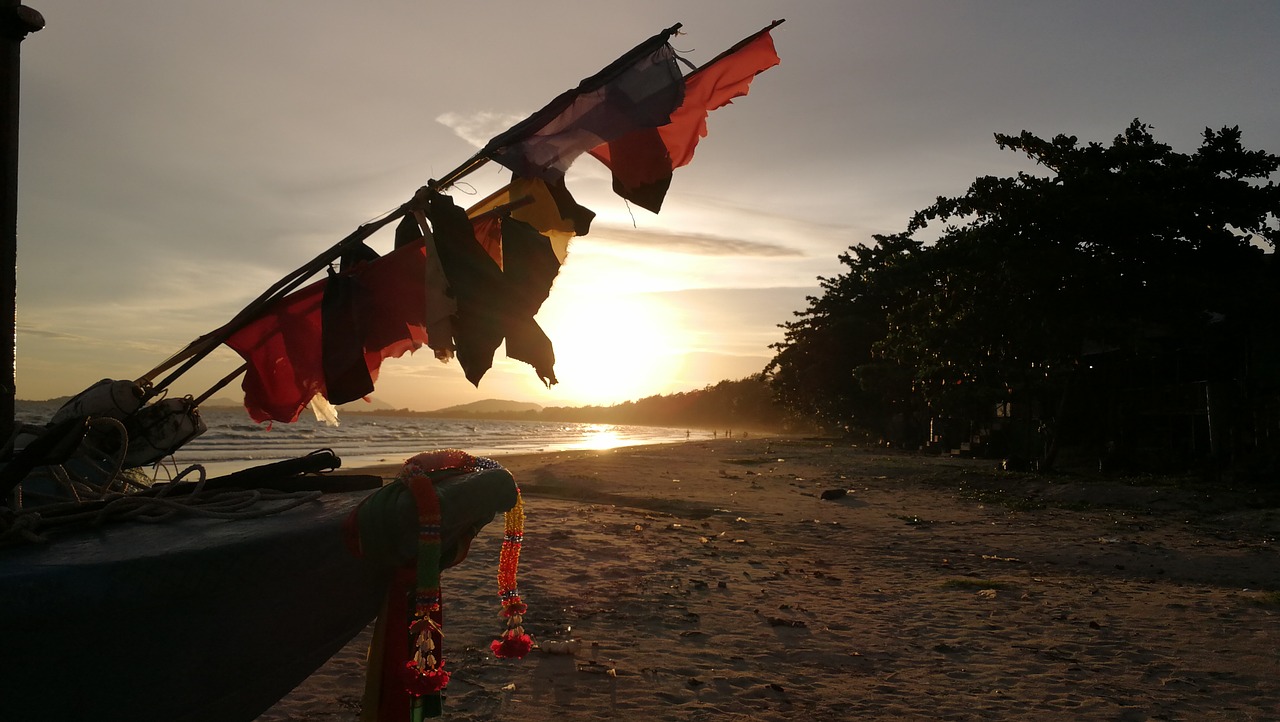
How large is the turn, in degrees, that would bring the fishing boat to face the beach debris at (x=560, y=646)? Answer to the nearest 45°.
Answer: approximately 45° to its left

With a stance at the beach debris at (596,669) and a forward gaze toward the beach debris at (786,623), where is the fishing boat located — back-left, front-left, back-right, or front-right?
back-right

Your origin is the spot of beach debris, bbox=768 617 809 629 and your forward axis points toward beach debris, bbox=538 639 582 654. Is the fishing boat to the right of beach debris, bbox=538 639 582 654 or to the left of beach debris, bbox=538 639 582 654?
left

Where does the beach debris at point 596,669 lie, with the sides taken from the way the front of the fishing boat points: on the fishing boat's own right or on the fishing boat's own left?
on the fishing boat's own left

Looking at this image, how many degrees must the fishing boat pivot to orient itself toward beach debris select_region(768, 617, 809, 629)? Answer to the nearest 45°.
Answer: approximately 45° to its left

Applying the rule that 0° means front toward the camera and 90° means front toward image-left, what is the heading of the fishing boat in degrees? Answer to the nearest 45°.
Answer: approximately 270°
